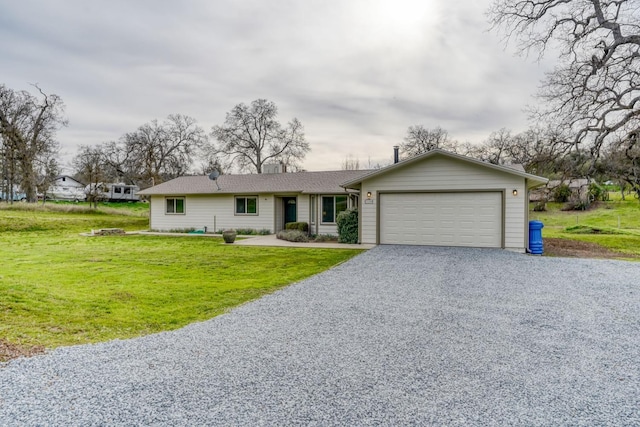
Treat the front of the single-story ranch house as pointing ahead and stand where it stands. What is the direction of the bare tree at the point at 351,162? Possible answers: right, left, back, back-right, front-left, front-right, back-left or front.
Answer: back

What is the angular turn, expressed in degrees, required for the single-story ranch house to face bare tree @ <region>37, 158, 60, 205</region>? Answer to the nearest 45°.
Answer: approximately 135° to its right

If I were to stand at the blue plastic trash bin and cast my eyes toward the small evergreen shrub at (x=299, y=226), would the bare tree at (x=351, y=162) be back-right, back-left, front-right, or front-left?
front-right

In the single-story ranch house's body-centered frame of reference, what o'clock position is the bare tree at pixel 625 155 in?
The bare tree is roughly at 8 o'clock from the single-story ranch house.

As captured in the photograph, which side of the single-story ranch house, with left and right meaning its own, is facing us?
front

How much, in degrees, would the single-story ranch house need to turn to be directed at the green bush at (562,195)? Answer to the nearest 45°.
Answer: approximately 135° to its left

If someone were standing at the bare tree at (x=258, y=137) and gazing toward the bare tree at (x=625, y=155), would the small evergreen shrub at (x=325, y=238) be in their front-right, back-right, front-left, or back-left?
front-right

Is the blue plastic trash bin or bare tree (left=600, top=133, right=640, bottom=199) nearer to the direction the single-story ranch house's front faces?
the blue plastic trash bin
